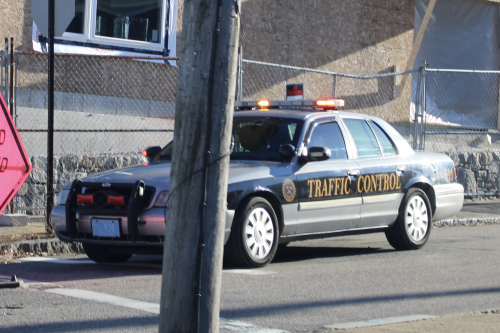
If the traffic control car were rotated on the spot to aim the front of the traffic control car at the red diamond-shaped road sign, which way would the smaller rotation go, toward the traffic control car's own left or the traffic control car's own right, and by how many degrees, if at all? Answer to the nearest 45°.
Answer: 0° — it already faces it

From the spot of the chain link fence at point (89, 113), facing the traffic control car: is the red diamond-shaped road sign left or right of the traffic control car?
right

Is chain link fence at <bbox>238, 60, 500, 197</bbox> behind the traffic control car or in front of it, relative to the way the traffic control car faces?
behind

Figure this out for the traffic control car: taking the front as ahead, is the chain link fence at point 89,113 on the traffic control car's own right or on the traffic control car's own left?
on the traffic control car's own right

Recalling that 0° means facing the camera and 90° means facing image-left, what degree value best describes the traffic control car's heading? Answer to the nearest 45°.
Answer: approximately 45°

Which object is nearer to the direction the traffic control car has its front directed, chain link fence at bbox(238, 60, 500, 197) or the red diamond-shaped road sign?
the red diamond-shaped road sign

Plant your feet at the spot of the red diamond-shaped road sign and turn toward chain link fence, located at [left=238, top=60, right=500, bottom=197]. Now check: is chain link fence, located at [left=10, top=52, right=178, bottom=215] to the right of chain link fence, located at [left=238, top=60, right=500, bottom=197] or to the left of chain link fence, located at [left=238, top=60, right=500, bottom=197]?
left

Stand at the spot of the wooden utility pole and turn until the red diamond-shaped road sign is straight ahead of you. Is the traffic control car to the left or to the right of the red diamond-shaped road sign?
right
